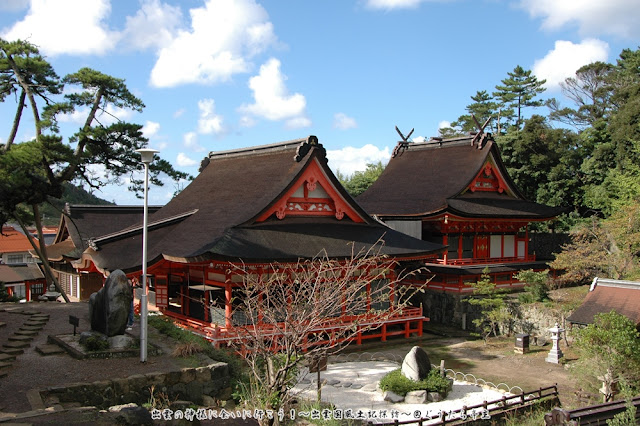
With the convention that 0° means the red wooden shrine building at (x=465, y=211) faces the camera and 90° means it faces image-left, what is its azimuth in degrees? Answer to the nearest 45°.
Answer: approximately 45°

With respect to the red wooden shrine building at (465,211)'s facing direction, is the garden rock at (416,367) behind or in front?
in front

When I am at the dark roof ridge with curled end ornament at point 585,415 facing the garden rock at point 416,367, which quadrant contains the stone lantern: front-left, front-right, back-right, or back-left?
front-right

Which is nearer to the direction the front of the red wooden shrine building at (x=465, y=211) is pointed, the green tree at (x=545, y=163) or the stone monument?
the stone monument

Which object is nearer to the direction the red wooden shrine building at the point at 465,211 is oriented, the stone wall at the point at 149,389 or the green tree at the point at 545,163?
the stone wall

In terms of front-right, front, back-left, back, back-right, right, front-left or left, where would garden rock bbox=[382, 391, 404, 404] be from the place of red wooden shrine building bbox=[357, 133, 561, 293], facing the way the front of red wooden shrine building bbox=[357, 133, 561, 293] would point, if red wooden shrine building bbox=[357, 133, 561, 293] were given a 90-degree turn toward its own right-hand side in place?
back-left

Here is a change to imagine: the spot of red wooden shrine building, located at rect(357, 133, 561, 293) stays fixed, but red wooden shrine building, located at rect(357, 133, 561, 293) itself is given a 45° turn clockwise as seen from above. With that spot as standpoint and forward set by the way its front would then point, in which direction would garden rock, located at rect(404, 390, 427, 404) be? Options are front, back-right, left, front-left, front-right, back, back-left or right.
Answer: left

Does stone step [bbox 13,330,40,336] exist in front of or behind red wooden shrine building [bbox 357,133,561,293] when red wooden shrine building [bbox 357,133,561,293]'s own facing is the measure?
in front

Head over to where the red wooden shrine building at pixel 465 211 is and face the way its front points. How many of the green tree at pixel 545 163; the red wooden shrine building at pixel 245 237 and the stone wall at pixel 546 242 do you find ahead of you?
1

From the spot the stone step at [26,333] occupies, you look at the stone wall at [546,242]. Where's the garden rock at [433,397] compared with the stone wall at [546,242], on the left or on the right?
right

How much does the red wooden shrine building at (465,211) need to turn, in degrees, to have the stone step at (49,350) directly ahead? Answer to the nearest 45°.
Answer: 0° — it already faces it

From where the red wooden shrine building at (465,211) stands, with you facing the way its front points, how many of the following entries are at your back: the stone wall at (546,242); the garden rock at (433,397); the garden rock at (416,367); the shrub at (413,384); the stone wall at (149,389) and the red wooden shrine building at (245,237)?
1

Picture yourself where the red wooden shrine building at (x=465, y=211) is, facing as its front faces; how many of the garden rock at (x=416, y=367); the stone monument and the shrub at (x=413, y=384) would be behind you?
0

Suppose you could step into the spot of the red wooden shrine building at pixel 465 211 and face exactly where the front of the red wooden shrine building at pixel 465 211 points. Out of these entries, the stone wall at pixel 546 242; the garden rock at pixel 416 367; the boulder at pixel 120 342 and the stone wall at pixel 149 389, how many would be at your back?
1

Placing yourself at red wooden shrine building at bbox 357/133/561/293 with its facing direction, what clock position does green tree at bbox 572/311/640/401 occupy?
The green tree is roughly at 10 o'clock from the red wooden shrine building.

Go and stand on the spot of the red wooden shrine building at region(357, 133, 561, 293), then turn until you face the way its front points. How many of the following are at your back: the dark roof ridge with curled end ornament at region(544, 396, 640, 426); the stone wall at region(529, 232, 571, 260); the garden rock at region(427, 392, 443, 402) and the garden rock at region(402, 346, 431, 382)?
1

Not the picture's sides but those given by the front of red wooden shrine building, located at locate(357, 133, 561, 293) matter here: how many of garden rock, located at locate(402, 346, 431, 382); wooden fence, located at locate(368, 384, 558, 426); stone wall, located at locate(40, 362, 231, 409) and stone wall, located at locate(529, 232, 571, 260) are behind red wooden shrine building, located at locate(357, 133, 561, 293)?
1

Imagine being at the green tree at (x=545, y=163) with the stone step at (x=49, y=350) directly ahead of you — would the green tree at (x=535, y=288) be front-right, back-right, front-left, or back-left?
front-left
